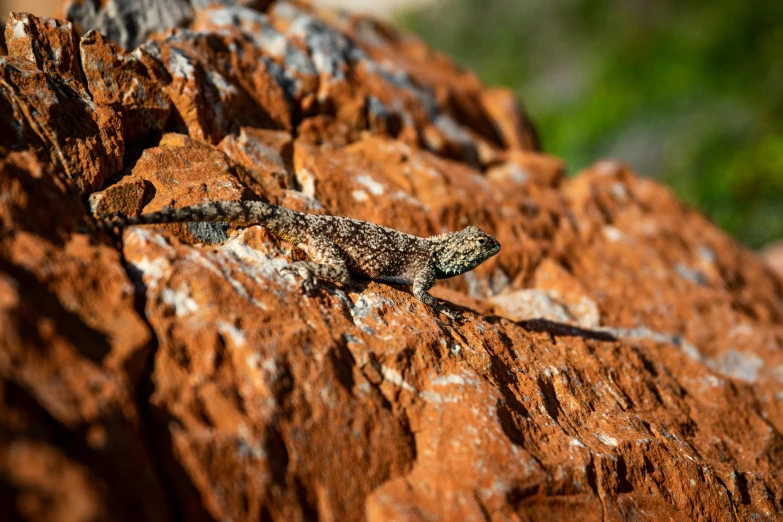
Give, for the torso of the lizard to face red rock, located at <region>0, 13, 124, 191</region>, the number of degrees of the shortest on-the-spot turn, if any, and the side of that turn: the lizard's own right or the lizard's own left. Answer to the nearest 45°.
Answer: approximately 180°

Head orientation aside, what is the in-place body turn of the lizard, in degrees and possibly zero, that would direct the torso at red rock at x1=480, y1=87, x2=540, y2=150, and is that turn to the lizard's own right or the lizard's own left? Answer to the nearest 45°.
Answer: approximately 90° to the lizard's own left

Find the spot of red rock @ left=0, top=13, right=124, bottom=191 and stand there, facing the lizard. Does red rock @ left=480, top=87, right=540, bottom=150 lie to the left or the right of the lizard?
left

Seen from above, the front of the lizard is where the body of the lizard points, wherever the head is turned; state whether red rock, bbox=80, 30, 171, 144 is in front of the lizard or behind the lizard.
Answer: behind

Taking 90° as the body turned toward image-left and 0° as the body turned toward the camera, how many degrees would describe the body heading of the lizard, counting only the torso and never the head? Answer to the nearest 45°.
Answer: approximately 270°
